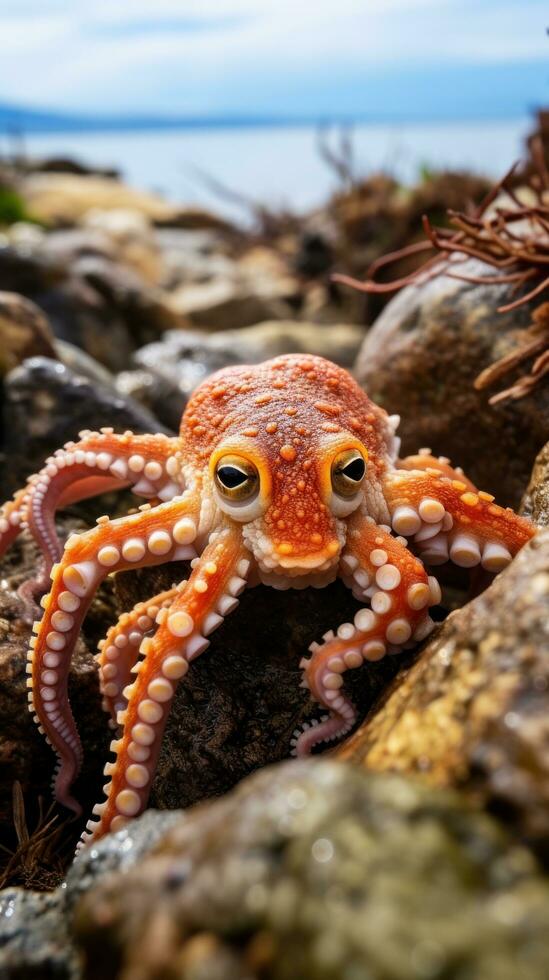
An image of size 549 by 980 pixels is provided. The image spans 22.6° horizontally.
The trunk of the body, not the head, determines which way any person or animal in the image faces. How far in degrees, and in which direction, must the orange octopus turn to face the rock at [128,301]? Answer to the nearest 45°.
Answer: approximately 180°

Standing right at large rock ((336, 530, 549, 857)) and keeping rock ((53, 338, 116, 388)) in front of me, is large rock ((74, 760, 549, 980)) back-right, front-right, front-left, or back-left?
back-left

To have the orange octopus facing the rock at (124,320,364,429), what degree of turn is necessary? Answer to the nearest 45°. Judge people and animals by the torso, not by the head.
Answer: approximately 180°

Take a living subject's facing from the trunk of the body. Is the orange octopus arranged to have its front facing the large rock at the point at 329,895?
yes

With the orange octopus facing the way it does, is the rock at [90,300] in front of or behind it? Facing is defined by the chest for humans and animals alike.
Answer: behind

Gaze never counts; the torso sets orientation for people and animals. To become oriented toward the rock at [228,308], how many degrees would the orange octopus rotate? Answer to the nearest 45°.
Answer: approximately 180°

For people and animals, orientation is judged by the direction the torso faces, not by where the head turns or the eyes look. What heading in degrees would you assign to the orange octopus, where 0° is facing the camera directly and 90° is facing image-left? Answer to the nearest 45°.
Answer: approximately 0°

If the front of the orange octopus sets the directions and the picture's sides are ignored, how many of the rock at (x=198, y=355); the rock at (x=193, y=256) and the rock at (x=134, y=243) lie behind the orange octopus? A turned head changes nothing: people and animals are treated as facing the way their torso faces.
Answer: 3
